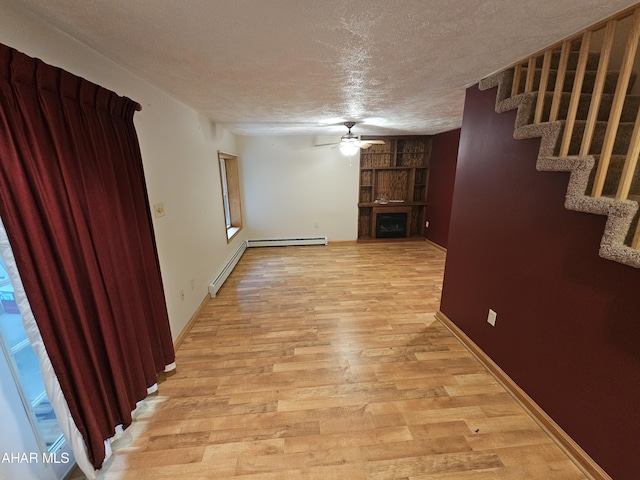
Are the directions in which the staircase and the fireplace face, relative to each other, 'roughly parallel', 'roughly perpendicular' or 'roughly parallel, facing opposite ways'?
roughly parallel

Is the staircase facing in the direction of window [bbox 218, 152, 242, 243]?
no

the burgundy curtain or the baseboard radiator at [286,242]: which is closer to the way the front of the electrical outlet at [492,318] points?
the burgundy curtain

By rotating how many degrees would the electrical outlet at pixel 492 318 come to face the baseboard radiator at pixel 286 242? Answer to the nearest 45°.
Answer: approximately 45° to its right

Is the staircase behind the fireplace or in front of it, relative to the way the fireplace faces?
in front

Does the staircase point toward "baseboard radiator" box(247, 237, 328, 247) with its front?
no

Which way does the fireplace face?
toward the camera

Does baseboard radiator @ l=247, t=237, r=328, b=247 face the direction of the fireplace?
no

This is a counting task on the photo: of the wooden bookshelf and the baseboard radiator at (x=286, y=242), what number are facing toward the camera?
2

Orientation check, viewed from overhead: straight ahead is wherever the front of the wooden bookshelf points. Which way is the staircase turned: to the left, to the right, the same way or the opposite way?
the same way

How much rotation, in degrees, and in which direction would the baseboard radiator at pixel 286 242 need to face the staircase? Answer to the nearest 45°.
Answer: approximately 45° to its left

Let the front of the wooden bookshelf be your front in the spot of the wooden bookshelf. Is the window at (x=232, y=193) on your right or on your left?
on your right

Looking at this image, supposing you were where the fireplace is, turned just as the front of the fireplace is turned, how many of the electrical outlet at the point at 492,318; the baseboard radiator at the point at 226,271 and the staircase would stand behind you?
0

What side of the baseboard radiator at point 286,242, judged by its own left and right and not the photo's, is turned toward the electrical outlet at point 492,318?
front

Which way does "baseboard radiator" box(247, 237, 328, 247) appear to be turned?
toward the camera

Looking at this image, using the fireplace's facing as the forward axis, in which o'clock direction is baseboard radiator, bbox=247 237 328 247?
The baseboard radiator is roughly at 2 o'clock from the fireplace.

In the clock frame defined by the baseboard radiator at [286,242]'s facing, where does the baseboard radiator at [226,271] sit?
the baseboard radiator at [226,271] is roughly at 1 o'clock from the baseboard radiator at [286,242].
